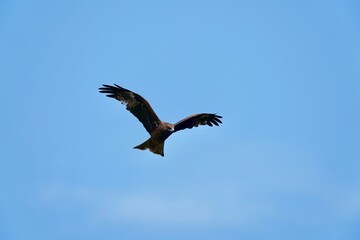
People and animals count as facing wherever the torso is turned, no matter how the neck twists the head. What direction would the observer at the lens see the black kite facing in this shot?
facing the viewer and to the right of the viewer
